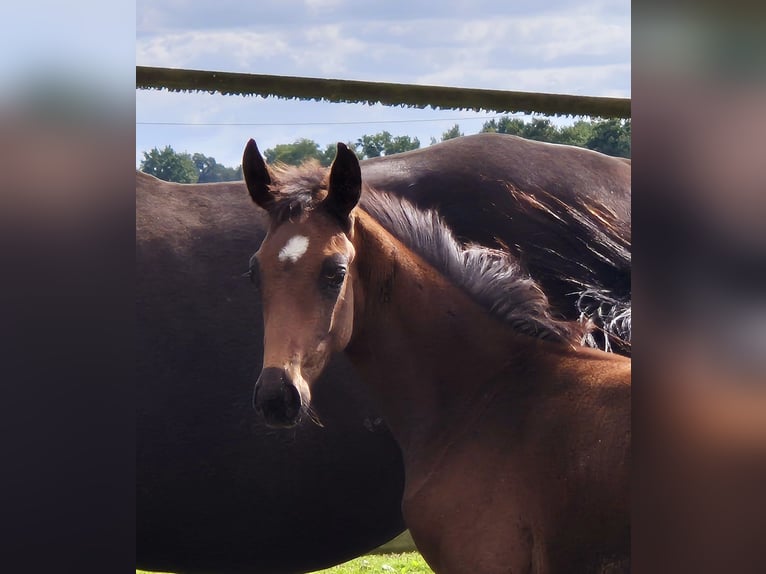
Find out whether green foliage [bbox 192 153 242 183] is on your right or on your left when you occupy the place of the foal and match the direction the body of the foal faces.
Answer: on your right

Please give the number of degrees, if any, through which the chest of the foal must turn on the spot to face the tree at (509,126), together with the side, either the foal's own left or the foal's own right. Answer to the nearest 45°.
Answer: approximately 135° to the foal's own right

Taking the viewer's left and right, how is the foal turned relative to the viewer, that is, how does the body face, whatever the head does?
facing the viewer and to the left of the viewer

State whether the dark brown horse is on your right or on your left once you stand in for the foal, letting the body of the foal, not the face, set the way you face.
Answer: on your right

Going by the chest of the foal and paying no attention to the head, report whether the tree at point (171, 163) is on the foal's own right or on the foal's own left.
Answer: on the foal's own right

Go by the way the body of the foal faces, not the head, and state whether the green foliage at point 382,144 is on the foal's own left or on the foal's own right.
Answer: on the foal's own right
